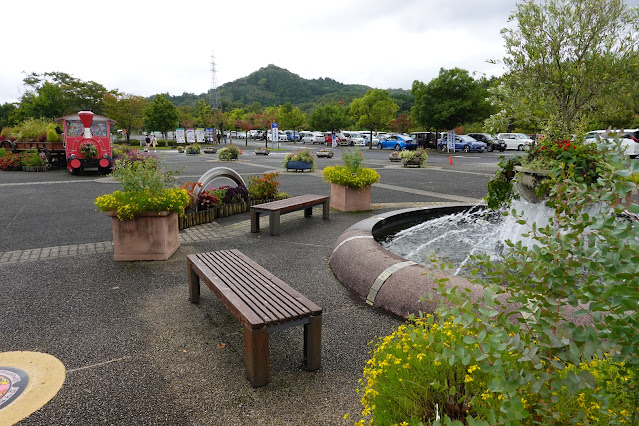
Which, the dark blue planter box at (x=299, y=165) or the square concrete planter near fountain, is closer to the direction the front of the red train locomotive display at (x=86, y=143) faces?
the square concrete planter near fountain

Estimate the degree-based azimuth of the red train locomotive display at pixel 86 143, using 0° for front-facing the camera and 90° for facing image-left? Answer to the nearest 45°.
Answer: approximately 0°

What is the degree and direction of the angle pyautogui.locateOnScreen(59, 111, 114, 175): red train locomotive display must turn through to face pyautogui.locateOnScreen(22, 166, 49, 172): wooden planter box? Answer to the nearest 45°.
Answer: approximately 135° to its right

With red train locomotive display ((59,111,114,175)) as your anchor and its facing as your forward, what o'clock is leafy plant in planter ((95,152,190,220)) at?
The leafy plant in planter is roughly at 12 o'clock from the red train locomotive display.

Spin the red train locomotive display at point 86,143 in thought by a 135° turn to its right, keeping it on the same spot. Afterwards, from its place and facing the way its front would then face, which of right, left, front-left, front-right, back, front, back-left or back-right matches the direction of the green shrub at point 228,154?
right

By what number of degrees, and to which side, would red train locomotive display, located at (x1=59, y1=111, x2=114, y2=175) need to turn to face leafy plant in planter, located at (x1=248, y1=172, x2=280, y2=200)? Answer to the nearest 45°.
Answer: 0° — it already faces it

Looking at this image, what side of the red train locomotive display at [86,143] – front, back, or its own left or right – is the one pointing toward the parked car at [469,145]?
left

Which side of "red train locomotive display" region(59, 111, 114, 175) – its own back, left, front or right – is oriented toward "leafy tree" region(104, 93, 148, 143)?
back

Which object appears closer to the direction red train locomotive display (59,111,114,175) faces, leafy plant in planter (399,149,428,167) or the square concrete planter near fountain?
the square concrete planter near fountain

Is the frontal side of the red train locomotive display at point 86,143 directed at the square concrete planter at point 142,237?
yes

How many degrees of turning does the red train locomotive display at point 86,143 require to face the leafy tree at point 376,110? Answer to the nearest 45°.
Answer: approximately 135° to its left

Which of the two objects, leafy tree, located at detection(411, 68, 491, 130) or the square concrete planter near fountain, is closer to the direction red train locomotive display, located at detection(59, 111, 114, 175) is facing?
the square concrete planter near fountain

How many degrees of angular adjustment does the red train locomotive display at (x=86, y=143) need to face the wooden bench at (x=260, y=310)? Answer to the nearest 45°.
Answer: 0° — it already faces it
